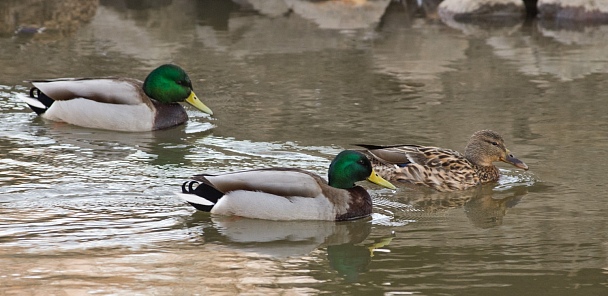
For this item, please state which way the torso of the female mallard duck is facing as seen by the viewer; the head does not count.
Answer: to the viewer's right

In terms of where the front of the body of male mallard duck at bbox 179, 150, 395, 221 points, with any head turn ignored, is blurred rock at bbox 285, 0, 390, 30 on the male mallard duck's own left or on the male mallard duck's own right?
on the male mallard duck's own left

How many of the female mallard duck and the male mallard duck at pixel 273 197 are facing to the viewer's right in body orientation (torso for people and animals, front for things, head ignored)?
2

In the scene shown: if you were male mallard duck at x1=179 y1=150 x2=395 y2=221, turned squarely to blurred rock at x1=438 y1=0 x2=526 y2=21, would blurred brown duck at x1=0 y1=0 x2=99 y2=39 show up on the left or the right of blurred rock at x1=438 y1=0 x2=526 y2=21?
left

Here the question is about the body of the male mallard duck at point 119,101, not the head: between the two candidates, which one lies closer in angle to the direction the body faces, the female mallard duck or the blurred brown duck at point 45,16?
the female mallard duck

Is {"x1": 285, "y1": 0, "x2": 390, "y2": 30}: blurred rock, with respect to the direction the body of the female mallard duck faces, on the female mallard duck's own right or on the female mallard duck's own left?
on the female mallard duck's own left

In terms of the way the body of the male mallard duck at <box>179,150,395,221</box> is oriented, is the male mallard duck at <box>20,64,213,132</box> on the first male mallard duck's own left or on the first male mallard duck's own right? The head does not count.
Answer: on the first male mallard duck's own left

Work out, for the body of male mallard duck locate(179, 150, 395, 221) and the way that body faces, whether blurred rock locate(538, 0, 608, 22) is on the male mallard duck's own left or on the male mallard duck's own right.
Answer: on the male mallard duck's own left

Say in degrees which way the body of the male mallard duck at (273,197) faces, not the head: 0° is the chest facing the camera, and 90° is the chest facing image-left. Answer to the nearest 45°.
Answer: approximately 270°

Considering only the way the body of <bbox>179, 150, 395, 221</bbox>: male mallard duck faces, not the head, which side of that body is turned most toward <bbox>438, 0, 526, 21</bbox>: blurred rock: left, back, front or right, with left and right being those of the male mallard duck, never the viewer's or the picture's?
left

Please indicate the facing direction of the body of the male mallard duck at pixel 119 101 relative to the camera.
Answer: to the viewer's right
